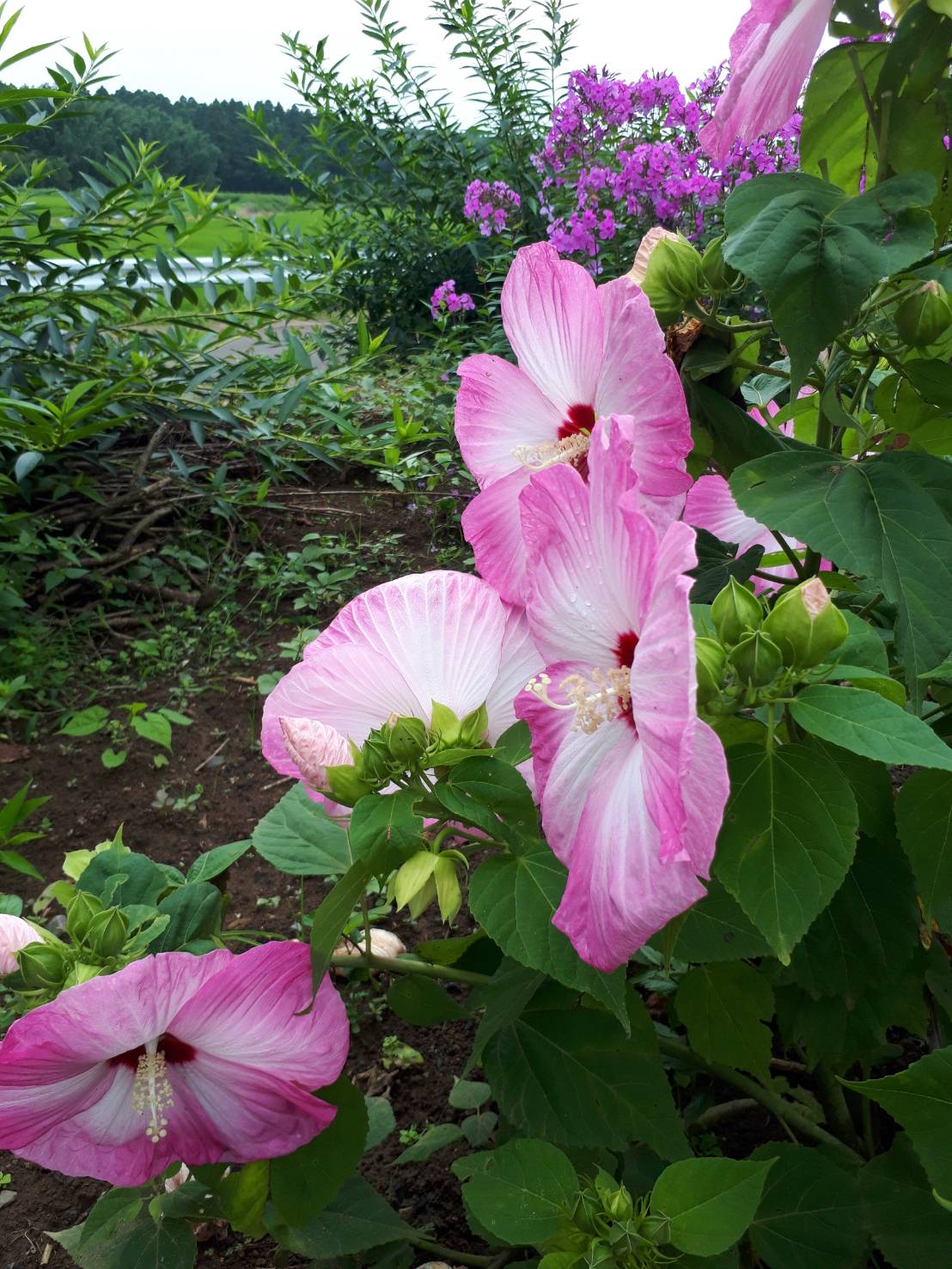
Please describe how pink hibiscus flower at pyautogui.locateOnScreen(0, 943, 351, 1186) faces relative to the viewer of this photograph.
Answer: facing the viewer

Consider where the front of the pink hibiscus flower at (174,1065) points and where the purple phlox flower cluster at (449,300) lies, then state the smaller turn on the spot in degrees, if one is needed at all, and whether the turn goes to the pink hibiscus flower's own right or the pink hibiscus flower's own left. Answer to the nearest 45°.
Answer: approximately 135° to the pink hibiscus flower's own left

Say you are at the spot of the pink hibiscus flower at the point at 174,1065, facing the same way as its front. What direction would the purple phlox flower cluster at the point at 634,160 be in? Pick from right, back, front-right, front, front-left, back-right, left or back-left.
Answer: back-left
